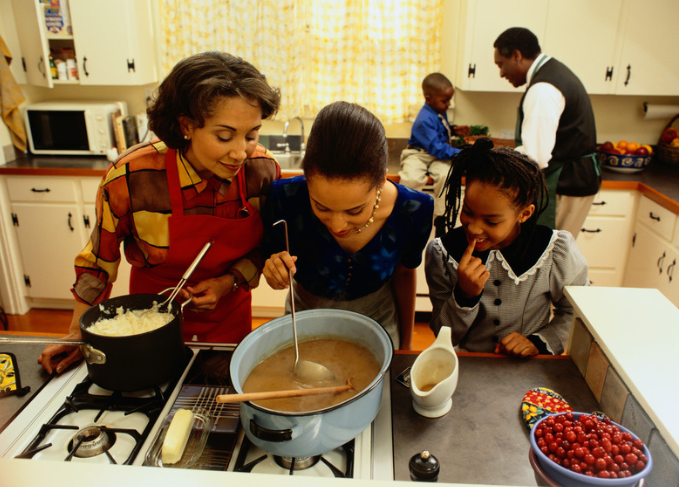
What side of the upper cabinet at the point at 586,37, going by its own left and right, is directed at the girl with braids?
front

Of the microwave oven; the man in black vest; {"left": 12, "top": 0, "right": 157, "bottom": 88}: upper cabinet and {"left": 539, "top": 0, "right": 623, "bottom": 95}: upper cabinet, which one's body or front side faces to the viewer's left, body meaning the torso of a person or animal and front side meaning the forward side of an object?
the man in black vest

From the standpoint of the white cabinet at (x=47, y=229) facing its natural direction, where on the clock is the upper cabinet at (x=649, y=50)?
The upper cabinet is roughly at 10 o'clock from the white cabinet.

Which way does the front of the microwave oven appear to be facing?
toward the camera

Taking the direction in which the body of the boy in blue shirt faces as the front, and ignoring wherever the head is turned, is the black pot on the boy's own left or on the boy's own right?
on the boy's own right

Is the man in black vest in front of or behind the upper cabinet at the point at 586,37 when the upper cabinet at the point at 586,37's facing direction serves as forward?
in front

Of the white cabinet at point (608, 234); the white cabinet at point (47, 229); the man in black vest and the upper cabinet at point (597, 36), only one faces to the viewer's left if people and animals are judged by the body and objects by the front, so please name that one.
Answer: the man in black vest

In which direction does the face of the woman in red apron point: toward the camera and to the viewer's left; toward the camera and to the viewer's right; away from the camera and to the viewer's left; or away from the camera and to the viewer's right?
toward the camera and to the viewer's right

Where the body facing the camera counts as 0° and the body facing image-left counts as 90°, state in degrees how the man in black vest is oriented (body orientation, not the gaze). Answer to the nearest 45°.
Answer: approximately 90°

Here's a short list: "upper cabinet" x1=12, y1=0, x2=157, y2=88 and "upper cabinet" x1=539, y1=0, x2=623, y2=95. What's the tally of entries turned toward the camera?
2

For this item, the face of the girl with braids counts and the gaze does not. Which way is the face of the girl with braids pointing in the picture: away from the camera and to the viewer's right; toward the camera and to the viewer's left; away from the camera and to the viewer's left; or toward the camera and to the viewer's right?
toward the camera and to the viewer's left

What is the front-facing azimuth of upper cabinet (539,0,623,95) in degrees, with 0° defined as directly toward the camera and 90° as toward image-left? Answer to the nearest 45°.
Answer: approximately 0°

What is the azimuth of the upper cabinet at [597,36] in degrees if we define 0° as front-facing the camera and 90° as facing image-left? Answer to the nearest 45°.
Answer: approximately 0°

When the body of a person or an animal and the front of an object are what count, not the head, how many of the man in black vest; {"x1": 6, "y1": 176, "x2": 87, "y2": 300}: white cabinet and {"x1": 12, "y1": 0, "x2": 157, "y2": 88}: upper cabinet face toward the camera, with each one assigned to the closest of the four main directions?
2

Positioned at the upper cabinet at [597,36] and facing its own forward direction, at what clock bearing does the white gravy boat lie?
The white gravy boat is roughly at 12 o'clock from the upper cabinet.

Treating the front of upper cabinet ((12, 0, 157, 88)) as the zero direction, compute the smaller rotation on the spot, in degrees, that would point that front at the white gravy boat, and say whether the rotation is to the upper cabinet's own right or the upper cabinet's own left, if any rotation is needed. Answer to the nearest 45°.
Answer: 0° — it already faces it

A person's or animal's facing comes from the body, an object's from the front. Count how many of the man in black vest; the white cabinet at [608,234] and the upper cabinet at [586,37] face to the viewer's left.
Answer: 1

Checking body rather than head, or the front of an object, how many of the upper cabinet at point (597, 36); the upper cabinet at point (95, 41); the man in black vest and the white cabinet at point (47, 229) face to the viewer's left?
1
